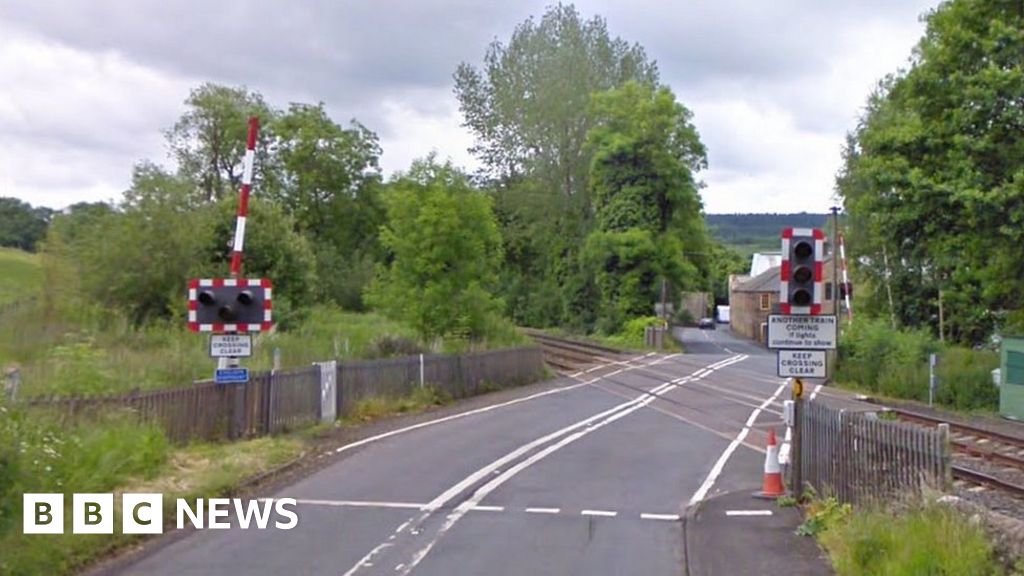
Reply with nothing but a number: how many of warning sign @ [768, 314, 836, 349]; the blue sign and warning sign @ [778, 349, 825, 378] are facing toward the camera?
3

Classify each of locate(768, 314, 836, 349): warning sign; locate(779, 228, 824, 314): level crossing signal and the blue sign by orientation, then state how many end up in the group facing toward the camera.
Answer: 3

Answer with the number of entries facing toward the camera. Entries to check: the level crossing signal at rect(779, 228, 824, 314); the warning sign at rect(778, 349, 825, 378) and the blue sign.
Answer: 3

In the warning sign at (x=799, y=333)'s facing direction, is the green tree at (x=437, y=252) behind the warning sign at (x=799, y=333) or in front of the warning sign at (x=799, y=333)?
behind

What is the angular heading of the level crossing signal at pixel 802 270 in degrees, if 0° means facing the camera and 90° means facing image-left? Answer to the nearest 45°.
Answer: approximately 0°

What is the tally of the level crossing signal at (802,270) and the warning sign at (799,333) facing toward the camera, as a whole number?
2

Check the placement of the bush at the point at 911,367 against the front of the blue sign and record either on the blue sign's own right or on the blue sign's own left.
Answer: on the blue sign's own left
